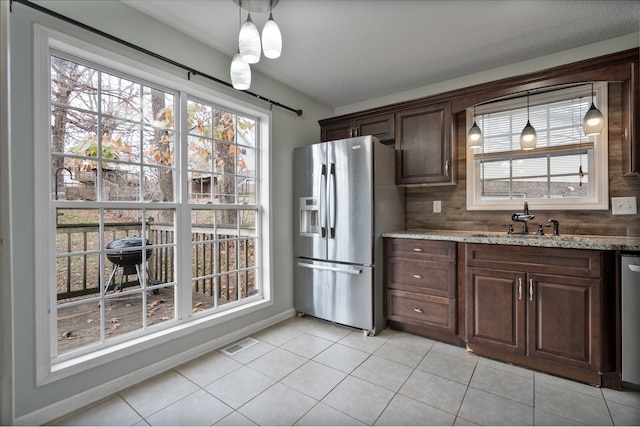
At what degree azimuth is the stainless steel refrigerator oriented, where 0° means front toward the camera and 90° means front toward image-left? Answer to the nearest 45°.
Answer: approximately 45°

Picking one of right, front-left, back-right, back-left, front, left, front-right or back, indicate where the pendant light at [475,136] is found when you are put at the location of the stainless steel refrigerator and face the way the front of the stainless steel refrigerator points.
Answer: back-left

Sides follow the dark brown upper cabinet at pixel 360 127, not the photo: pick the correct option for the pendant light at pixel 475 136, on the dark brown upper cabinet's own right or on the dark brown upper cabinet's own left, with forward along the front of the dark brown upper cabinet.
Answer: on the dark brown upper cabinet's own left

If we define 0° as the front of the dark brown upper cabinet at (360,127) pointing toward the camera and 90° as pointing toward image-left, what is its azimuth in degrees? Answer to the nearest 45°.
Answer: approximately 45°

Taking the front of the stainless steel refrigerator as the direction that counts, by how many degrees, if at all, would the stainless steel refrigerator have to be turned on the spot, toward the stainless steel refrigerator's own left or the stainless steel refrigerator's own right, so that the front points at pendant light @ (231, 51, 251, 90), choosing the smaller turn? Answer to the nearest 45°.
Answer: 0° — it already faces it

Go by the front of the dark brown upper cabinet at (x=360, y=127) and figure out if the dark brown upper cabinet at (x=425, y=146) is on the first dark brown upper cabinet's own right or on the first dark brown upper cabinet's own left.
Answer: on the first dark brown upper cabinet's own left
